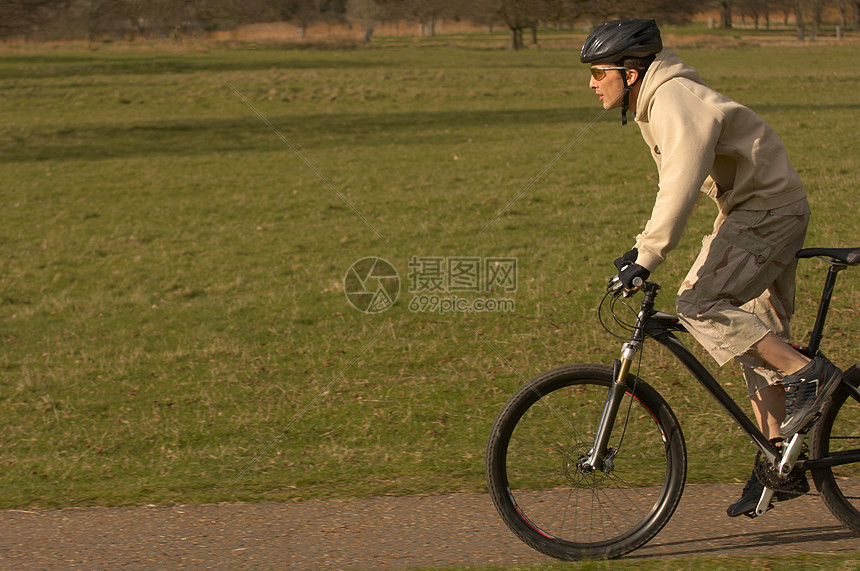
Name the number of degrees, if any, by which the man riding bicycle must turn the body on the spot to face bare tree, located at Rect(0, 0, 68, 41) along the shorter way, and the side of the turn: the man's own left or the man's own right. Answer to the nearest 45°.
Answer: approximately 45° to the man's own right

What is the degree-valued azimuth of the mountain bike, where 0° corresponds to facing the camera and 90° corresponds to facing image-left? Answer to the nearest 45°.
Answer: approximately 90°

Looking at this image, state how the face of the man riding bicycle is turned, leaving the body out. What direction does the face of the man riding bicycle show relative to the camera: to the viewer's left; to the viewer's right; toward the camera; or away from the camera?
to the viewer's left

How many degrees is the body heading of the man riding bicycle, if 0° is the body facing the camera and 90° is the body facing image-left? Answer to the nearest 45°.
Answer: approximately 90°
